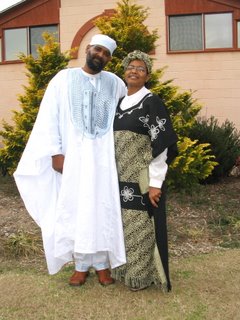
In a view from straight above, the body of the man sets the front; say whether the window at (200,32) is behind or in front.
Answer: behind

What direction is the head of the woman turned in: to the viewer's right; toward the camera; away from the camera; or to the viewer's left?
toward the camera

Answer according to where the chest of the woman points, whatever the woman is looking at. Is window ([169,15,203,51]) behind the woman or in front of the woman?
behind

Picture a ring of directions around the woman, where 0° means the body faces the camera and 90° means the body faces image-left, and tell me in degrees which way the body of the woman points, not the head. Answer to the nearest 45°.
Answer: approximately 45°

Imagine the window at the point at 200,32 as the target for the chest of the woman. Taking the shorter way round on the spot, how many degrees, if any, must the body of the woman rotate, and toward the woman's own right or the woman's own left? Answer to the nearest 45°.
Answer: approximately 135° to the woman's own right

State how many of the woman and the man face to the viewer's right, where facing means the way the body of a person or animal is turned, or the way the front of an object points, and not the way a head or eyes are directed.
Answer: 0

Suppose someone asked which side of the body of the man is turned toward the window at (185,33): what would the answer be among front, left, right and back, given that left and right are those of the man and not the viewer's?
back

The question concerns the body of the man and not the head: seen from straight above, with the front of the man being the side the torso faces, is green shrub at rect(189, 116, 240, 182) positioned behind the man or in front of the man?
behind

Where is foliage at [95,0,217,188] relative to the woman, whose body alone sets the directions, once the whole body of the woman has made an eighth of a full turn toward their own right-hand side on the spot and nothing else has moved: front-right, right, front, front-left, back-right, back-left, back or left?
right

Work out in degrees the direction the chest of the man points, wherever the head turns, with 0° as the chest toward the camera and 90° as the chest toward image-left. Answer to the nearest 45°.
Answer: approximately 0°
